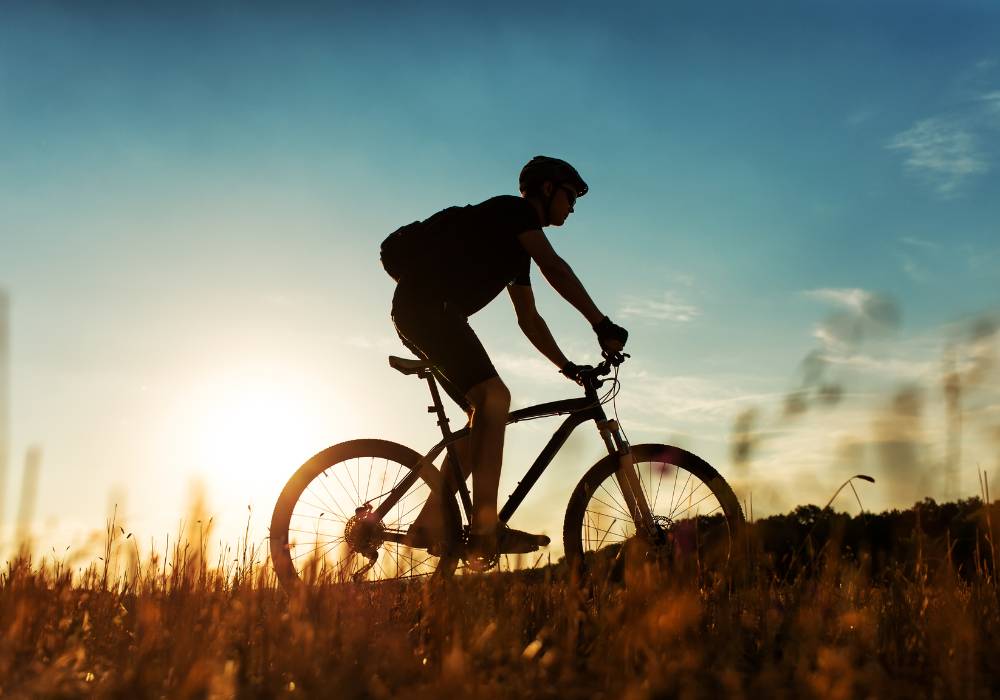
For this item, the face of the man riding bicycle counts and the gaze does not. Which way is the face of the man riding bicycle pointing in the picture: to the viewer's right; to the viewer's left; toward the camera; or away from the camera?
to the viewer's right

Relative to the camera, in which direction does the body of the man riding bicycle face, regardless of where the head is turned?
to the viewer's right
